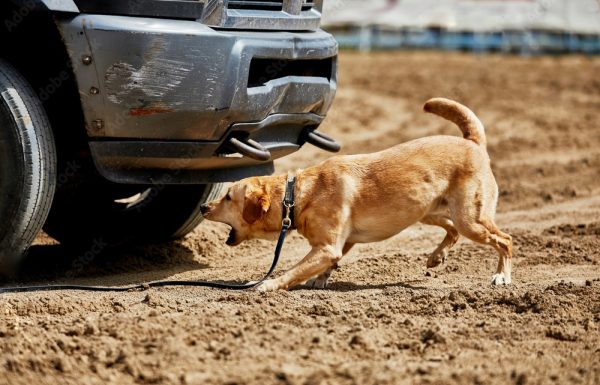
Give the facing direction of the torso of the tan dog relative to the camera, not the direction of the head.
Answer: to the viewer's left

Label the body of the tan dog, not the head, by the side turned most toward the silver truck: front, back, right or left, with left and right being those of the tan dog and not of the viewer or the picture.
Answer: front

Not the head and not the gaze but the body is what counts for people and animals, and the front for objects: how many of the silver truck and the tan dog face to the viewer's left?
1

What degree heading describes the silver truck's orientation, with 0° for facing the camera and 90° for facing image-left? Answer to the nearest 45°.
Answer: approximately 315°

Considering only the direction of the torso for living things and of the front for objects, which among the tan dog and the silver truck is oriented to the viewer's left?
the tan dog
